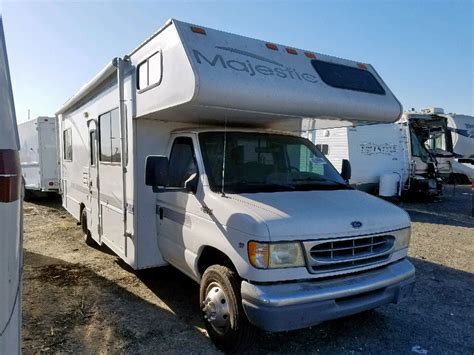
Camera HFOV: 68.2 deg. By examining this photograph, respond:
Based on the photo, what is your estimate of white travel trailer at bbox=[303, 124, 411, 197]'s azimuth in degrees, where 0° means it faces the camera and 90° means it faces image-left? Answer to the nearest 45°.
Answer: approximately 315°

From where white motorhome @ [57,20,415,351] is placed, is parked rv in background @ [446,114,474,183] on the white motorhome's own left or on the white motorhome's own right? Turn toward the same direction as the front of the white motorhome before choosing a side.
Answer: on the white motorhome's own left

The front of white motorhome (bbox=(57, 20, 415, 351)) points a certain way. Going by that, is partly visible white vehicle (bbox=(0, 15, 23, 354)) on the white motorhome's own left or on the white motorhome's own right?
on the white motorhome's own right

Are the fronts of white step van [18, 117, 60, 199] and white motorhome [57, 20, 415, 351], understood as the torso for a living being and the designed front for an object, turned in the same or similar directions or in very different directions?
very different directions

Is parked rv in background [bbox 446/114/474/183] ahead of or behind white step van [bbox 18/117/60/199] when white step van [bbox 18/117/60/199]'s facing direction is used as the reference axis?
behind

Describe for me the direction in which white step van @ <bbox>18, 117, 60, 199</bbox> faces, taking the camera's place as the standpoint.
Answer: facing away from the viewer and to the left of the viewer
